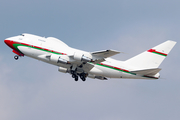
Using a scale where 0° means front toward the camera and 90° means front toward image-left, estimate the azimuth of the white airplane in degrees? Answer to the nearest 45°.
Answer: approximately 90°
